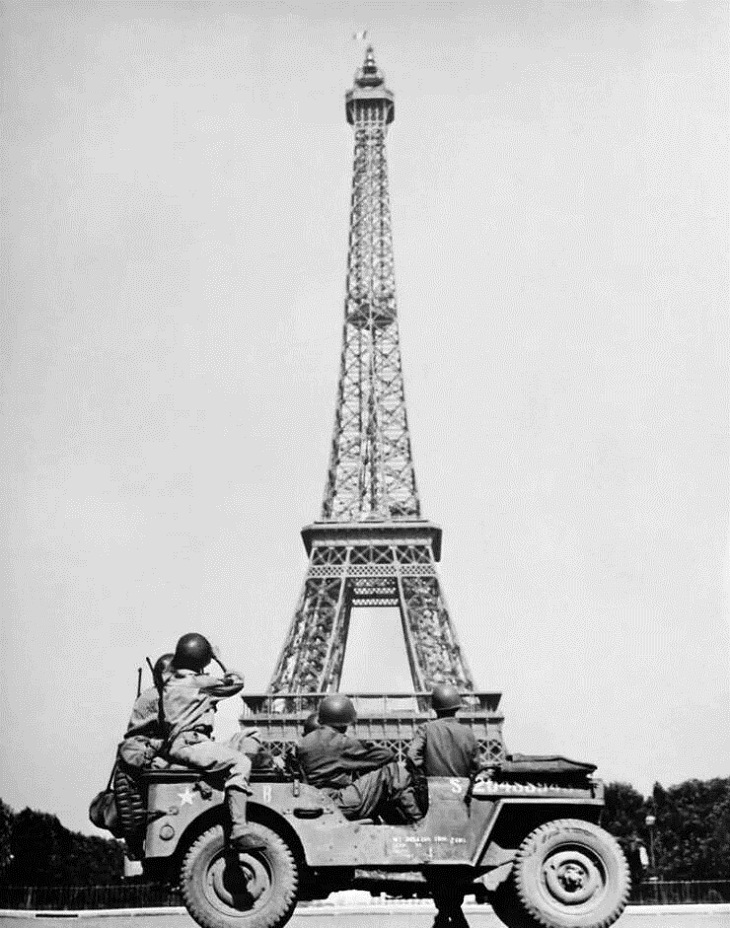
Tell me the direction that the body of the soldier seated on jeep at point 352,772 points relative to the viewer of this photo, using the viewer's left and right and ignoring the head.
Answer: facing away from the viewer and to the right of the viewer

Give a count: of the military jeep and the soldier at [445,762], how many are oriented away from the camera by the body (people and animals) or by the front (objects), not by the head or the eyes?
1

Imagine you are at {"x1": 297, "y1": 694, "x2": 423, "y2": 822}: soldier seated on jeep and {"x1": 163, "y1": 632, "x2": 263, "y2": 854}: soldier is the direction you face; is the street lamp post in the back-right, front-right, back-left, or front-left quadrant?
back-right

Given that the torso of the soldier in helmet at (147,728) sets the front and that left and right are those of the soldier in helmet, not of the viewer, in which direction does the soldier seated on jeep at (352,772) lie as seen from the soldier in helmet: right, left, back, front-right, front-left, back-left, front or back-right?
front-right

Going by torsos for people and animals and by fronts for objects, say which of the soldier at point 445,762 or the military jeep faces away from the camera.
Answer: the soldier

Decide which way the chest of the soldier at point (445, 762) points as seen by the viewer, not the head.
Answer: away from the camera

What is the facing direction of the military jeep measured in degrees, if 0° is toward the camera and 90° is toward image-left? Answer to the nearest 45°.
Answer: approximately 270°

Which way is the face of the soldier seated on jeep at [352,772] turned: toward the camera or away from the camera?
away from the camera
